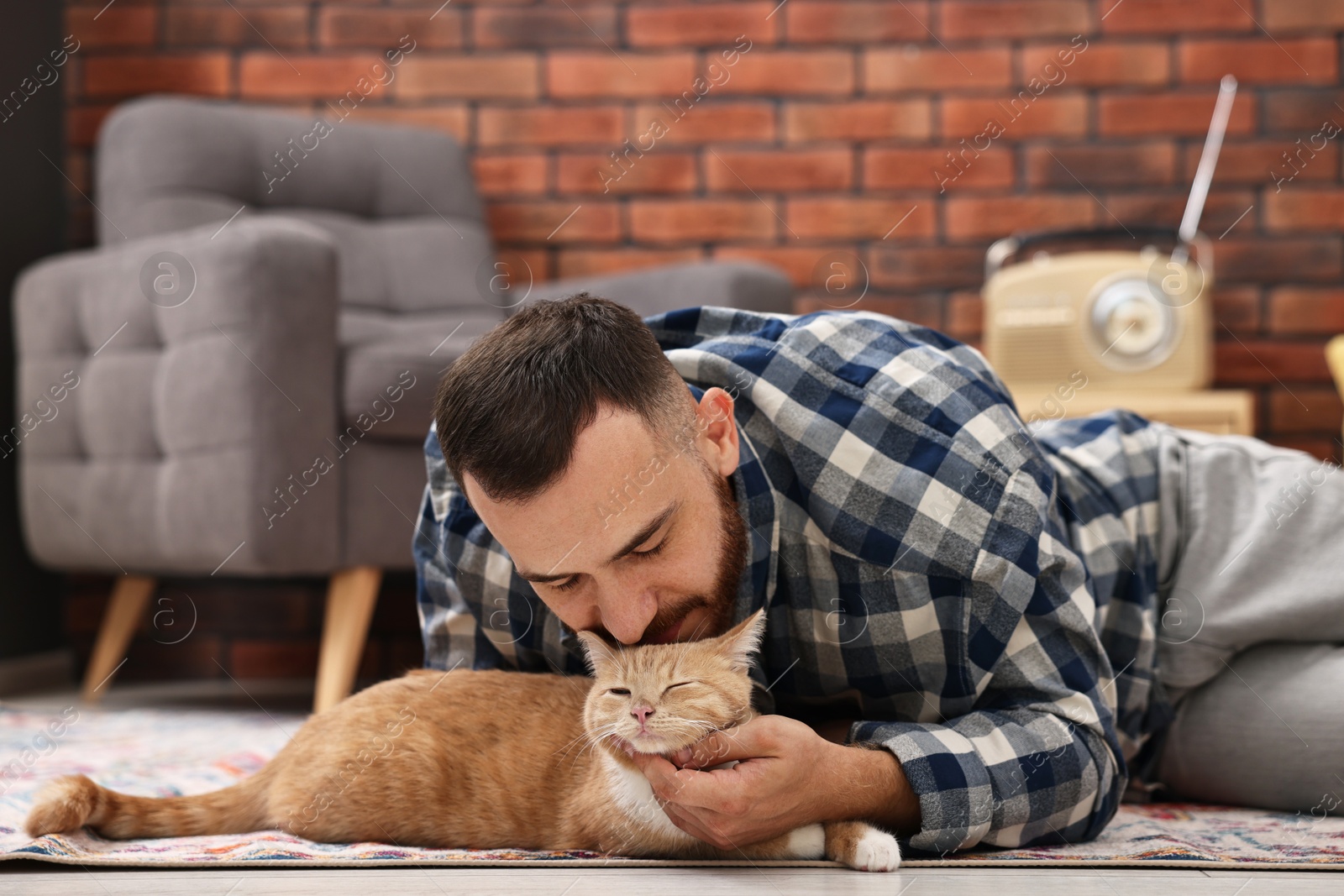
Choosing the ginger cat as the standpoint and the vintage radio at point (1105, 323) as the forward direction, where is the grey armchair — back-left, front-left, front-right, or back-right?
front-left

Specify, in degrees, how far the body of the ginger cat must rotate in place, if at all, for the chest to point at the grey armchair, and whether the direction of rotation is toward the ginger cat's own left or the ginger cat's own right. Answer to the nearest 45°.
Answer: approximately 90° to the ginger cat's own left

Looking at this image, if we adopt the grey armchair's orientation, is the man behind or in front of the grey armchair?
in front

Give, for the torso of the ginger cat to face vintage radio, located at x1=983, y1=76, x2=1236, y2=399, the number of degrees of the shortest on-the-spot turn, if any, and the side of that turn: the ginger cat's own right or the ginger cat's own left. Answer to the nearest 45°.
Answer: approximately 45° to the ginger cat's own left

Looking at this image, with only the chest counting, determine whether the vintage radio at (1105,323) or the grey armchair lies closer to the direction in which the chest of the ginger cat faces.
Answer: the vintage radio

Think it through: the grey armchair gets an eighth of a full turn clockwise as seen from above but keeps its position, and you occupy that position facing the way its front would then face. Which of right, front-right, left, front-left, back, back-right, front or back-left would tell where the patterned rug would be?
front

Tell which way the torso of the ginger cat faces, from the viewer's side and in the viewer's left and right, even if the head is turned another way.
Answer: facing to the right of the viewer

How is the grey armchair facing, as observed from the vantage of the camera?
facing the viewer and to the right of the viewer

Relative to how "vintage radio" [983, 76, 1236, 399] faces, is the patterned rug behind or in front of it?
in front

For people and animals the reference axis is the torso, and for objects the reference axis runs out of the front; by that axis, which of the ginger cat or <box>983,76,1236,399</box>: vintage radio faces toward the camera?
the vintage radio

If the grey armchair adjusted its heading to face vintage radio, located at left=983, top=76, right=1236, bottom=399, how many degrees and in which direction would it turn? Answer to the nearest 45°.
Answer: approximately 45° to its left

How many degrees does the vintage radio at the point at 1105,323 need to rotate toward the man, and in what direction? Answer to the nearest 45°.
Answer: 0° — it already faces them

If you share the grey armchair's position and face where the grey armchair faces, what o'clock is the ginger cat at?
The ginger cat is roughly at 1 o'clock from the grey armchair.

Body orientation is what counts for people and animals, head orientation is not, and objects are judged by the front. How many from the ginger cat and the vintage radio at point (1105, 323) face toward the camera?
1

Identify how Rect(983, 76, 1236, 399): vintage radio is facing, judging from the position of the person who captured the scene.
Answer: facing the viewer
